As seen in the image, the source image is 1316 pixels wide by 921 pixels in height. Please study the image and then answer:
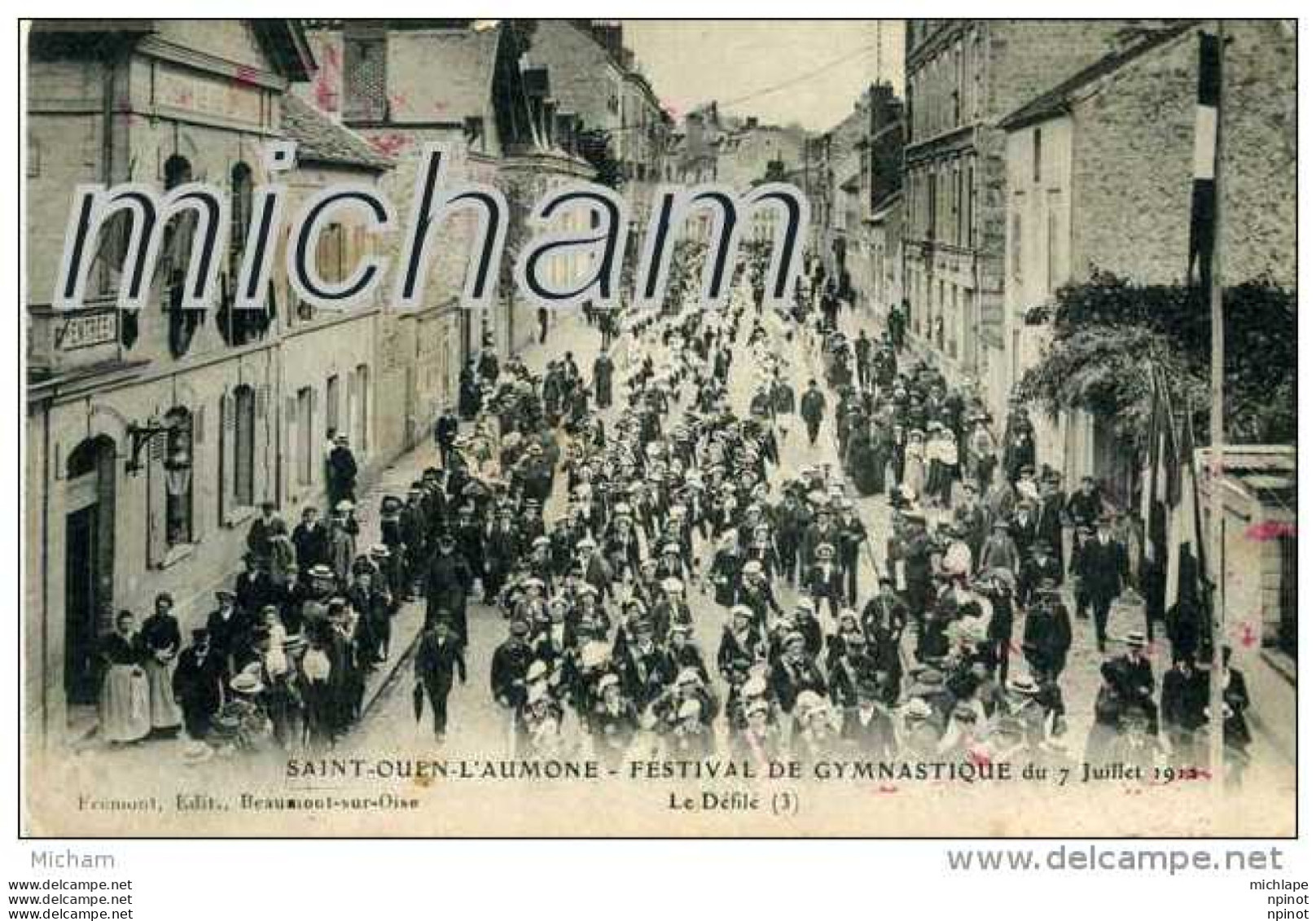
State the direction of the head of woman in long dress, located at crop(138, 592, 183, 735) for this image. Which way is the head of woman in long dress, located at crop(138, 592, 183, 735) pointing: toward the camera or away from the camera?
toward the camera

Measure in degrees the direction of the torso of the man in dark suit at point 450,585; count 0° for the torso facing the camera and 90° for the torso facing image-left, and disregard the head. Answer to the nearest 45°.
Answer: approximately 0°

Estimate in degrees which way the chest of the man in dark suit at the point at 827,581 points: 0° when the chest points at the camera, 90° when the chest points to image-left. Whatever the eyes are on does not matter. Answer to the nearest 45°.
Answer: approximately 0°

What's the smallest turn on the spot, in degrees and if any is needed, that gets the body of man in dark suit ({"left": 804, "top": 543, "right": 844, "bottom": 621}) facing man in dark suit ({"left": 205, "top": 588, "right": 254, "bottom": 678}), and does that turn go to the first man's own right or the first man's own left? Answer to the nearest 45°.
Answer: approximately 90° to the first man's own right

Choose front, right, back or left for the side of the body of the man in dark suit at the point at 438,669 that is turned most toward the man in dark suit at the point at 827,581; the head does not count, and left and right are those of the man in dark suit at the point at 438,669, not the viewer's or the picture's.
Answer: left

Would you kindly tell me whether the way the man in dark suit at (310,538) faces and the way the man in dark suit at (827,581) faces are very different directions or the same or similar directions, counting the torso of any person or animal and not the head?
same or similar directions

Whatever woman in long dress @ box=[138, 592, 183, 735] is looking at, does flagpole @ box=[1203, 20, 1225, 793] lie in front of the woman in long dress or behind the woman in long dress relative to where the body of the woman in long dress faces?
in front

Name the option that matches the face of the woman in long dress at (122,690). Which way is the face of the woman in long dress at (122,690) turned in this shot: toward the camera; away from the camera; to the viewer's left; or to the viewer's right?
toward the camera

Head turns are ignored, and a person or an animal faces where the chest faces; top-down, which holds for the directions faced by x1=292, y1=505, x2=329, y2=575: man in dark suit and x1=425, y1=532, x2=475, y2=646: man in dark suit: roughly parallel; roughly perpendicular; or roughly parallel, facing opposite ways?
roughly parallel

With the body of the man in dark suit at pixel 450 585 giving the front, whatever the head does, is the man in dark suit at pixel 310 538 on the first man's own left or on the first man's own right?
on the first man's own right

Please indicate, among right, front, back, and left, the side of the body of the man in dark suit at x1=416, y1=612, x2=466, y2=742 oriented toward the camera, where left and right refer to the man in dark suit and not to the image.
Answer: front

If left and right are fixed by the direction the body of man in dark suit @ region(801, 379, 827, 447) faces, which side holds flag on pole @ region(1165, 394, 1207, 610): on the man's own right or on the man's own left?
on the man's own left

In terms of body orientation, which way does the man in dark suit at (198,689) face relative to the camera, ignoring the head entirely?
toward the camera
